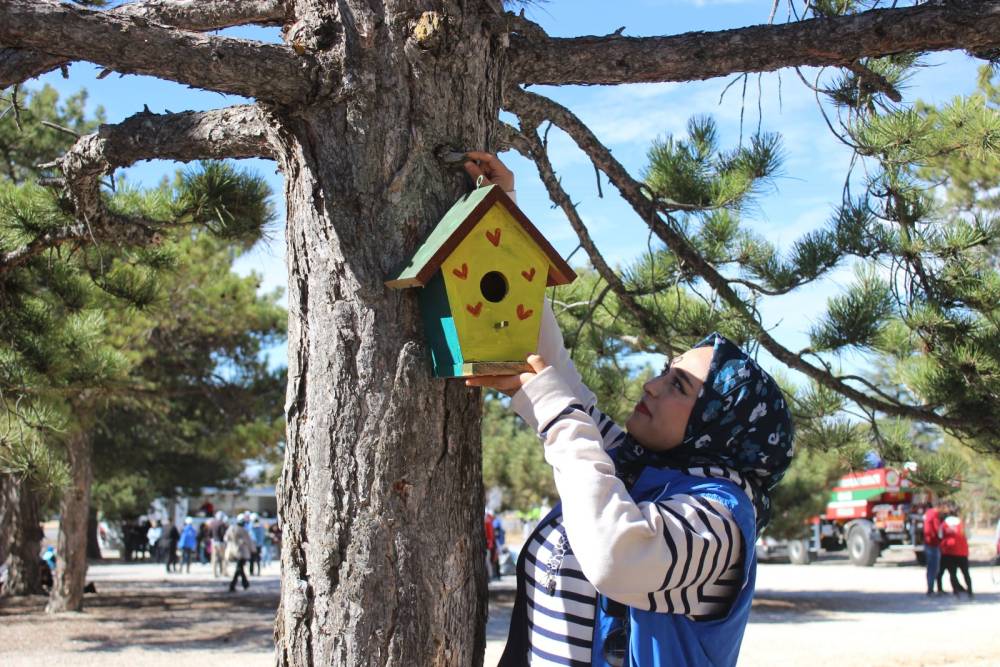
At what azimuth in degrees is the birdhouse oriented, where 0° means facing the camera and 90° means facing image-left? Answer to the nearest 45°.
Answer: approximately 315°

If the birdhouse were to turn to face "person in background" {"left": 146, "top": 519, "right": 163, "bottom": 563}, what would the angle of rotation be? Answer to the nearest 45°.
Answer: approximately 135° to its left

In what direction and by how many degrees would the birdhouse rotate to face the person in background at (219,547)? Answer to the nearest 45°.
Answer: approximately 135° to its left

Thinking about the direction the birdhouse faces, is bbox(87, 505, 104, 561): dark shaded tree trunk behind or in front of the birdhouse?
behind

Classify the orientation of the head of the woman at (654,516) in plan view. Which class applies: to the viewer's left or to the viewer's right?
to the viewer's left
